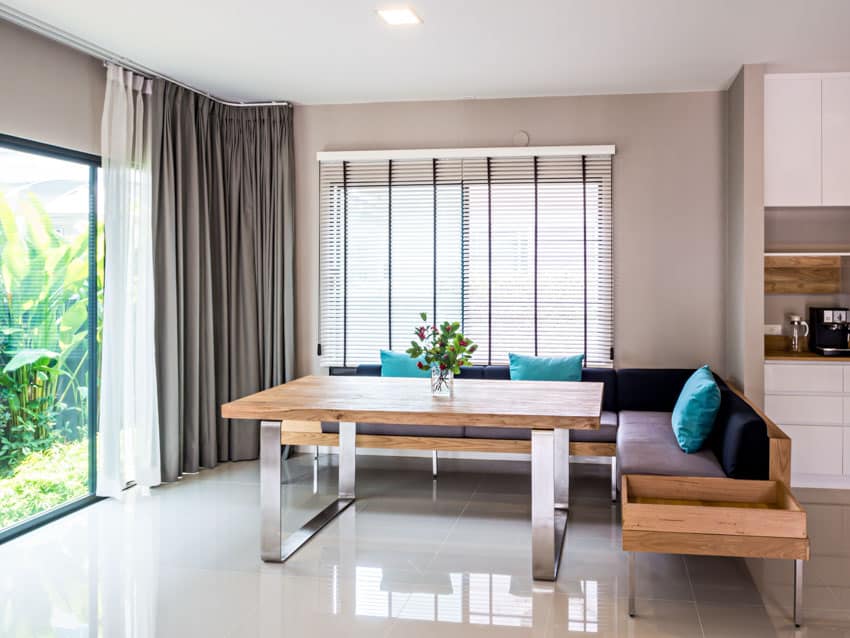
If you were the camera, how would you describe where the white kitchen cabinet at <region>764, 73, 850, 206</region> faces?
facing the viewer

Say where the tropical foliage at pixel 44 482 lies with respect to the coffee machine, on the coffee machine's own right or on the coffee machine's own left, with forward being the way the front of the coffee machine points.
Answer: on the coffee machine's own right

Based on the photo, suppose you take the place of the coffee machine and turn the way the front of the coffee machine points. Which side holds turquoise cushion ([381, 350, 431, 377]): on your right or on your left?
on your right

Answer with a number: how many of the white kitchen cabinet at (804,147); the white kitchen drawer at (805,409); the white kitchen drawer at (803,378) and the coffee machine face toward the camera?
4

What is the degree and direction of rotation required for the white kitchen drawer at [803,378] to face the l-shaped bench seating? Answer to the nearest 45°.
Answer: approximately 45° to its right

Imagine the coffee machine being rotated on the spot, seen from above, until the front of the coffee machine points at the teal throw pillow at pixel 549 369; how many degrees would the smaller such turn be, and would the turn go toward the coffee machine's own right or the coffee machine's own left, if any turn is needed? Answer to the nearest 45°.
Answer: approximately 45° to the coffee machine's own right

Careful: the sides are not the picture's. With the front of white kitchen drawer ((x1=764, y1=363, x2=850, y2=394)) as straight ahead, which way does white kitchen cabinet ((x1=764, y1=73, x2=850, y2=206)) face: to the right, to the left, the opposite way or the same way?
the same way

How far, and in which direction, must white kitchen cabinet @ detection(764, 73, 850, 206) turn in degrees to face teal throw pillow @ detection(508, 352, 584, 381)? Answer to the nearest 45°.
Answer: approximately 90° to its right

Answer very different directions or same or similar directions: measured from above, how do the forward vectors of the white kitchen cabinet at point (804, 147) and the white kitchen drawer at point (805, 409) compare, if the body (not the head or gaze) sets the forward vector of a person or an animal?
same or similar directions

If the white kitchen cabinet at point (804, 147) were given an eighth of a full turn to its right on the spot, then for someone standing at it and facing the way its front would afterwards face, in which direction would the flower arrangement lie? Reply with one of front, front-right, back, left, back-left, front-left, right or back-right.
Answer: front

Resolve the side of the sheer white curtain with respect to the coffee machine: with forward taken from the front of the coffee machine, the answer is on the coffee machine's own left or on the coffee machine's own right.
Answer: on the coffee machine's own right

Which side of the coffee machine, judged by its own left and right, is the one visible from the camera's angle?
front

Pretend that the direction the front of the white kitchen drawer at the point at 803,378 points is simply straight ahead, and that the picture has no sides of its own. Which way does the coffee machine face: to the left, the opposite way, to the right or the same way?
the same way

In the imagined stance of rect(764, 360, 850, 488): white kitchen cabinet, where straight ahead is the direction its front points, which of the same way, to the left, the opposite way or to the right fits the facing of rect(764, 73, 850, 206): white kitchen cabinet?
the same way

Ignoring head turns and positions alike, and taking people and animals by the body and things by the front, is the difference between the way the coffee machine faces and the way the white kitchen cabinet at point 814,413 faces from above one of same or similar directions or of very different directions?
same or similar directions

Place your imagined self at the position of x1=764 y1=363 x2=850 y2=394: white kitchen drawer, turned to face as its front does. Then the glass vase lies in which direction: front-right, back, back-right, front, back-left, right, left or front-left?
front-right

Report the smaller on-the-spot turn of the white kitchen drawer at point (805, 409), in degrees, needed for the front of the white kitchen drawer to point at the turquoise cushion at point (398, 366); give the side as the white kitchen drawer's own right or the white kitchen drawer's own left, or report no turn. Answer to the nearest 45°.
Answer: approximately 90° to the white kitchen drawer's own right
